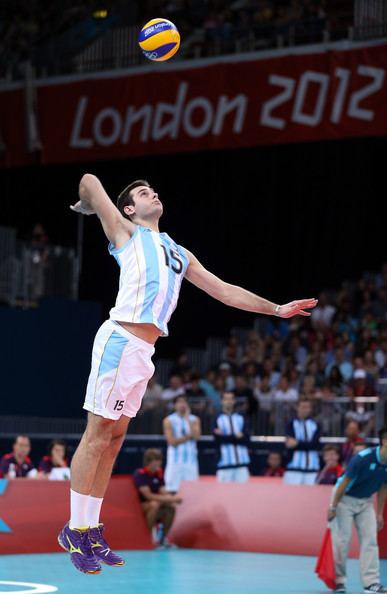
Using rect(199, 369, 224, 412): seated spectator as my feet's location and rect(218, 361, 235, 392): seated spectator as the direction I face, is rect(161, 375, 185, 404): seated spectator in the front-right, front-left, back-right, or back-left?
back-left

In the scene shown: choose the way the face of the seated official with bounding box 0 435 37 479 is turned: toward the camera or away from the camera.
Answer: toward the camera

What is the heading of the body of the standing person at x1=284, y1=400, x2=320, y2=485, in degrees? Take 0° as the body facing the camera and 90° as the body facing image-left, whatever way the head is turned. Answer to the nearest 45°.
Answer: approximately 0°

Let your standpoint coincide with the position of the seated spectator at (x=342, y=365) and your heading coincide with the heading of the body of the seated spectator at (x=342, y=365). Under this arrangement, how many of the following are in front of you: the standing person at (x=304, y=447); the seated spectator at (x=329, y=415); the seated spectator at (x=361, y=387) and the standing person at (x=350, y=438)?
4

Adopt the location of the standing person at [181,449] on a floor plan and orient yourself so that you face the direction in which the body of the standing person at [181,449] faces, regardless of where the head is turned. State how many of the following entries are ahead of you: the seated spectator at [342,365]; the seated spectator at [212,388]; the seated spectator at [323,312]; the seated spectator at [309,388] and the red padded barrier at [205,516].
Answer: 1

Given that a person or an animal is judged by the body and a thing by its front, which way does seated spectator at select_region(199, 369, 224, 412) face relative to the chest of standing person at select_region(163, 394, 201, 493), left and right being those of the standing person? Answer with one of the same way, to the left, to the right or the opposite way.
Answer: the same way

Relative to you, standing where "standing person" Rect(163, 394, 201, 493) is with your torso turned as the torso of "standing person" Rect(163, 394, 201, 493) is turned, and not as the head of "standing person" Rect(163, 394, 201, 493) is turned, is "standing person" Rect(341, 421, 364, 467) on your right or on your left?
on your left

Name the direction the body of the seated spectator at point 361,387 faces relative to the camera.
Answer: toward the camera

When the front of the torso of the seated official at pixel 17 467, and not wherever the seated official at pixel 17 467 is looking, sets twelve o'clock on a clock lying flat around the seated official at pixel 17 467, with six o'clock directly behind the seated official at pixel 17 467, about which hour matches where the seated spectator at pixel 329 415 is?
the seated spectator at pixel 329 415 is roughly at 8 o'clock from the seated official at pixel 17 467.

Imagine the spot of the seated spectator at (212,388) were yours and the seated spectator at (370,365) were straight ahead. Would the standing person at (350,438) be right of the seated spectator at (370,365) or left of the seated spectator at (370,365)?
right

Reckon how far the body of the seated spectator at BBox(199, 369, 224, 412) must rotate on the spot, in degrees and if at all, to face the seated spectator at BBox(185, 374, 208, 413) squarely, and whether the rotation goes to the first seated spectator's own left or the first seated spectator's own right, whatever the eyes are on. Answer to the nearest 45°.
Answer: approximately 45° to the first seated spectator's own right

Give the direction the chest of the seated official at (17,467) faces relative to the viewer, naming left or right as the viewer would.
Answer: facing the viewer

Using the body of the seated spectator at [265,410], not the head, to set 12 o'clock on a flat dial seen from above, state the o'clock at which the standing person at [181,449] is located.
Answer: The standing person is roughly at 1 o'clock from the seated spectator.

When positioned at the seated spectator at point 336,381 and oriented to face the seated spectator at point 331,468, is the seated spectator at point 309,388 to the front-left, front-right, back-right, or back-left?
front-right

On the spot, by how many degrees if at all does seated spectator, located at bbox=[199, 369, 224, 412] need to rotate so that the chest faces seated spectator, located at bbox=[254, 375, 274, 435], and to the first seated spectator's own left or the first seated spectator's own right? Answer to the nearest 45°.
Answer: approximately 45° to the first seated spectator's own left

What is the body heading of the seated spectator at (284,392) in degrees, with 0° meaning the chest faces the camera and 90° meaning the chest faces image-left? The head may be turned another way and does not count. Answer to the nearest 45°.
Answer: approximately 0°

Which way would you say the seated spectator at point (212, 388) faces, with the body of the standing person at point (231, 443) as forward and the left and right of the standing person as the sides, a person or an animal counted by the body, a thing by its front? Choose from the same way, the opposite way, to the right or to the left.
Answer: the same way

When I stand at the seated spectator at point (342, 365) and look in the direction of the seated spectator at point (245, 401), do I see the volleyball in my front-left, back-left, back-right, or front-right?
front-left

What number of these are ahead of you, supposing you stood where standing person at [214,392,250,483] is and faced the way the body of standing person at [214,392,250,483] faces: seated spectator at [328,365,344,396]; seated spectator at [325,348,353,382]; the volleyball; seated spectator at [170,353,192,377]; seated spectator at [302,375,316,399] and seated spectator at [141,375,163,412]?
1
